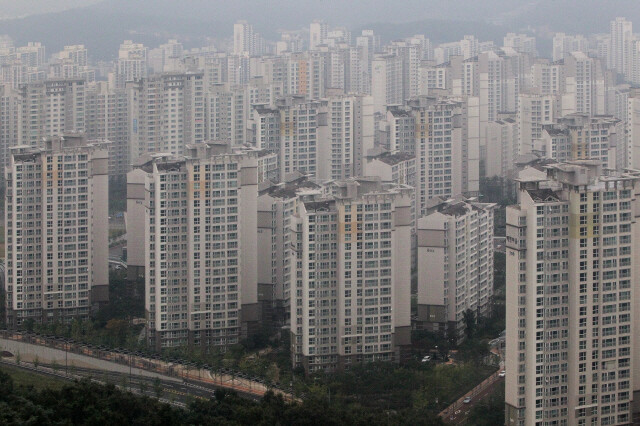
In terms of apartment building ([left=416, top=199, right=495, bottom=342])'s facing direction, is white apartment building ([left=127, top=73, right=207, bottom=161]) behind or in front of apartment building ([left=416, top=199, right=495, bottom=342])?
behind

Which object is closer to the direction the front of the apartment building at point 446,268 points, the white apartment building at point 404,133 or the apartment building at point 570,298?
the apartment building

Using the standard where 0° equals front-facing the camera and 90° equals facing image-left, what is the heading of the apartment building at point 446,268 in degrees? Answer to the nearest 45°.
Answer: approximately 315°

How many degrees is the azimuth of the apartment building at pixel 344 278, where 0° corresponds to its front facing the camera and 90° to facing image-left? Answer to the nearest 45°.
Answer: approximately 0°

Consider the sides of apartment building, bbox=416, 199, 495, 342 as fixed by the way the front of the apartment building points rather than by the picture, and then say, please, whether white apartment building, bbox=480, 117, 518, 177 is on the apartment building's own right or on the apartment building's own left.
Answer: on the apartment building's own left

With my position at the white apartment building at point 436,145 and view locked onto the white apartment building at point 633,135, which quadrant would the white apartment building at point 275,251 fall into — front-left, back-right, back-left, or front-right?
back-right

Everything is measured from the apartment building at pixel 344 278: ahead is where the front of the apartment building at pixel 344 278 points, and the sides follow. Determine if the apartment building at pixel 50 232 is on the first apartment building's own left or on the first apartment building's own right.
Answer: on the first apartment building's own right
